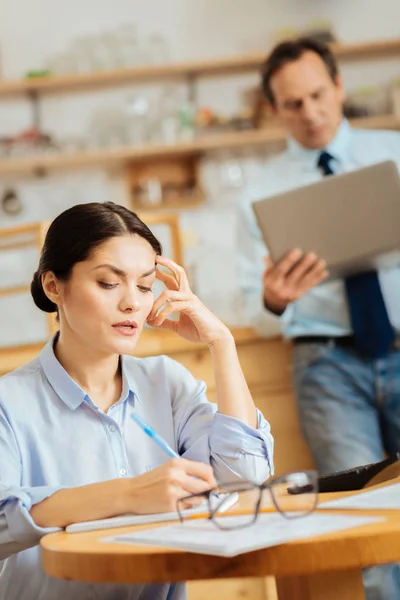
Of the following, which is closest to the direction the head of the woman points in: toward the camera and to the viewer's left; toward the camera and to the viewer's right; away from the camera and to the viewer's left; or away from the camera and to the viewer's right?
toward the camera and to the viewer's right

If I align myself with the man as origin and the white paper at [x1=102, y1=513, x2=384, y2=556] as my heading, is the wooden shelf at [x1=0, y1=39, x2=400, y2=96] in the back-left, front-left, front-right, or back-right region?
back-right

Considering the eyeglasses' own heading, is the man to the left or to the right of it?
on its left

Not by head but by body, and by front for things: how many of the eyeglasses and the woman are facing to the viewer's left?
0

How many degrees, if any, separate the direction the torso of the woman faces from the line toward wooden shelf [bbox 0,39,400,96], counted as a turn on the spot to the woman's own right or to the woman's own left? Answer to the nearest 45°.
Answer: approximately 135° to the woman's own left

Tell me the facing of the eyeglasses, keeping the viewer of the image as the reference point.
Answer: facing the viewer and to the right of the viewer

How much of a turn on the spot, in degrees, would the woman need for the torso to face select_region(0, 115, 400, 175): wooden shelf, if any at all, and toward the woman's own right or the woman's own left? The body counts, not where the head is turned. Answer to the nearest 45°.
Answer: approximately 135° to the woman's own left

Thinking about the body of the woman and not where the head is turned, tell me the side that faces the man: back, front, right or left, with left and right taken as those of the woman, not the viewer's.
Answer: left
